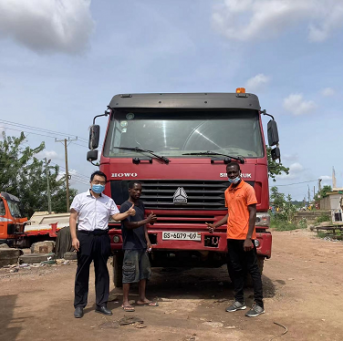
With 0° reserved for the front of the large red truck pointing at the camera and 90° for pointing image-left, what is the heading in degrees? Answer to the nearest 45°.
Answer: approximately 0°

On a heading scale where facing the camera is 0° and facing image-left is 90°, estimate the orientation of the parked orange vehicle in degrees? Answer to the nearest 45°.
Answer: approximately 315°

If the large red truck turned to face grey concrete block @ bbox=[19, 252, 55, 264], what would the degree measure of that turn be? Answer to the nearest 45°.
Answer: approximately 135° to its right

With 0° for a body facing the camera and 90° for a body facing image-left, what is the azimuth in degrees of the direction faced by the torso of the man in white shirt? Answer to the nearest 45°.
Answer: approximately 0°

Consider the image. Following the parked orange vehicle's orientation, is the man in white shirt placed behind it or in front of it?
in front

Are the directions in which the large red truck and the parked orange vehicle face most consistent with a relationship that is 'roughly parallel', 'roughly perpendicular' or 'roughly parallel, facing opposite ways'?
roughly perpendicular

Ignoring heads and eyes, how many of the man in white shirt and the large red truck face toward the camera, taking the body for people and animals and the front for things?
2

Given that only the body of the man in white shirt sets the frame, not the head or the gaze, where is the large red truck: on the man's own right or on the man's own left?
on the man's own left

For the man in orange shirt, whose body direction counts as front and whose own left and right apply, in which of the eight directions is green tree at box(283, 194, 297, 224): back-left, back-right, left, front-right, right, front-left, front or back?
back-right

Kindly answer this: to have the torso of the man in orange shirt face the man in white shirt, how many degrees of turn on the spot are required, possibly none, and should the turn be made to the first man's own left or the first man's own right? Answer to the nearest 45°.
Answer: approximately 45° to the first man's own right

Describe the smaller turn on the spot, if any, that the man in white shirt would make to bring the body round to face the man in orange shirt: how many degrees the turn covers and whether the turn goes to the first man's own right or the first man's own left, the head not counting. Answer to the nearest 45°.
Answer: approximately 90° to the first man's own left
